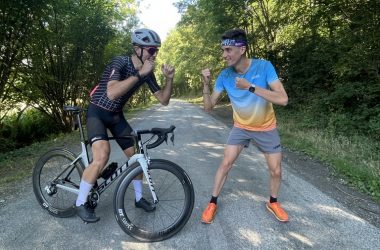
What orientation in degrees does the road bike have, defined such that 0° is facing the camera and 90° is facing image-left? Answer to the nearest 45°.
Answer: approximately 315°

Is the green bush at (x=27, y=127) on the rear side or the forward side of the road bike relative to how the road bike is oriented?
on the rear side
